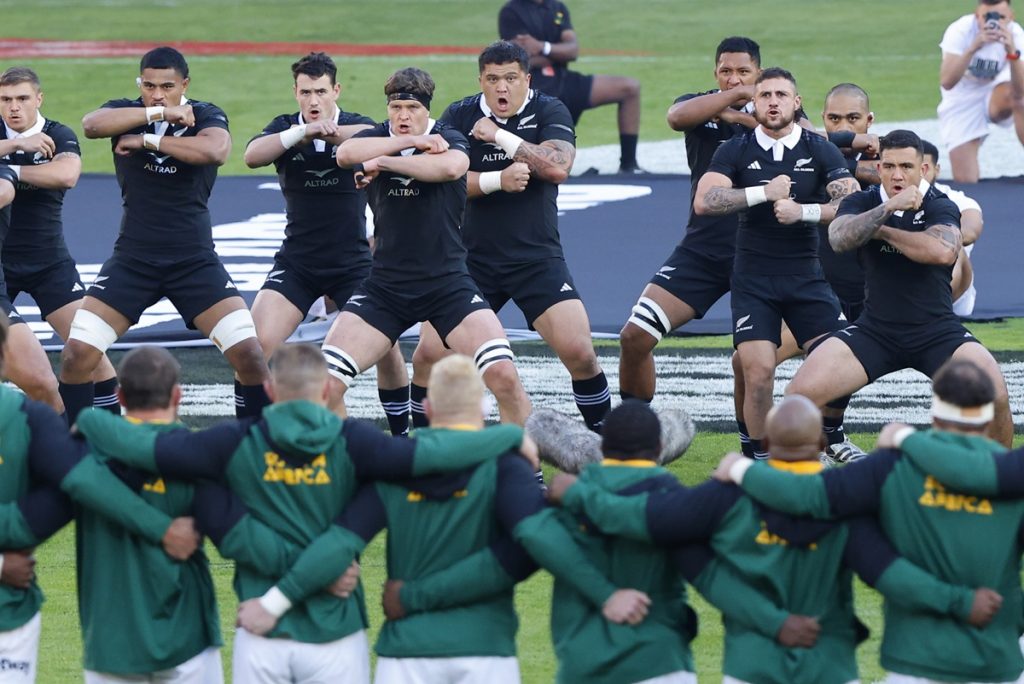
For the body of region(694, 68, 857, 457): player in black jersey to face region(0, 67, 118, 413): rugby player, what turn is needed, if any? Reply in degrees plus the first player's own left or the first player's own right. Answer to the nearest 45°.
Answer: approximately 90° to the first player's own right

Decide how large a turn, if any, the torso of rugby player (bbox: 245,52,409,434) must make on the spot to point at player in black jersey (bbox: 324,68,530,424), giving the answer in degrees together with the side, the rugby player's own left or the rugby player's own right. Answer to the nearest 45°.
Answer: approximately 45° to the rugby player's own left

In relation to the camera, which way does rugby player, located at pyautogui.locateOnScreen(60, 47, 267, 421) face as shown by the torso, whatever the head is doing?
toward the camera

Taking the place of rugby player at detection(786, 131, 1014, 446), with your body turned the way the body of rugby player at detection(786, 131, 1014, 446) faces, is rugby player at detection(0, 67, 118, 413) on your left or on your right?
on your right

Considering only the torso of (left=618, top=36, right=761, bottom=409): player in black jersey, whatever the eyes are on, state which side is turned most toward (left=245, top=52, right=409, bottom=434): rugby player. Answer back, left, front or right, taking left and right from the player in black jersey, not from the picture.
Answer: right

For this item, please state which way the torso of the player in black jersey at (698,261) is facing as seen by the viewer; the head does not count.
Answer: toward the camera
